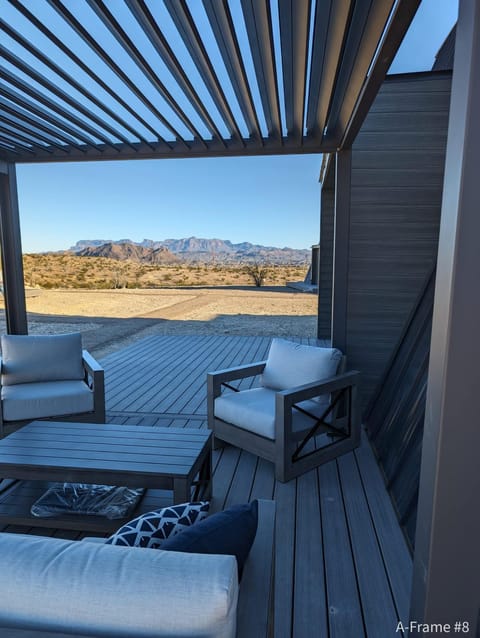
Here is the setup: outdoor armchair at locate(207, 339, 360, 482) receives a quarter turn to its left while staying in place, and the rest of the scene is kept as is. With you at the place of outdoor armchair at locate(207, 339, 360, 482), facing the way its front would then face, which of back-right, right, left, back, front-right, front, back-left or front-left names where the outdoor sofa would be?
front-right

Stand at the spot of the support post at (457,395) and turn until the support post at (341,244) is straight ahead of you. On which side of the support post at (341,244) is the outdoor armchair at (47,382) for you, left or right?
left

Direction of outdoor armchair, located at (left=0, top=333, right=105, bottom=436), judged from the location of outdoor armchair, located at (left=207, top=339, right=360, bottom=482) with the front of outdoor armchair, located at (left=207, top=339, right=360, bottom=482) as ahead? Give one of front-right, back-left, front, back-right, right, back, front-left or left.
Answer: front-right

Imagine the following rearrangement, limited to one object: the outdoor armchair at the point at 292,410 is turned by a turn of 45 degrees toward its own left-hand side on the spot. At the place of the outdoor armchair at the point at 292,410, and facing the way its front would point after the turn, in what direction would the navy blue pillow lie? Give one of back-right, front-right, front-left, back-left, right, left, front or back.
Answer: front

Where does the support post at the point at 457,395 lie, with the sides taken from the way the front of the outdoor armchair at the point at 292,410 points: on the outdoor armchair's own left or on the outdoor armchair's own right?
on the outdoor armchair's own left

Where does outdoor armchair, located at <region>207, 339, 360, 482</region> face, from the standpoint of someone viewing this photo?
facing the viewer and to the left of the viewer

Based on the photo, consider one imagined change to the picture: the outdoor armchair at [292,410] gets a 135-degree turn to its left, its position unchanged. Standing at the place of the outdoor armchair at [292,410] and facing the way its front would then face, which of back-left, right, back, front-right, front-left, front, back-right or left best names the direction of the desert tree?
left

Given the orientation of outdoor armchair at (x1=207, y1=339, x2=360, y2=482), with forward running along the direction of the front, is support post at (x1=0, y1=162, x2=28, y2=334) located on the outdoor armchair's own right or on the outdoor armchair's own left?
on the outdoor armchair's own right

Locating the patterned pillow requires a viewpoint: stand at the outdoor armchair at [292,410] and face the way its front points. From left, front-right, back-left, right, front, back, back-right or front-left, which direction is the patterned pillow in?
front-left
